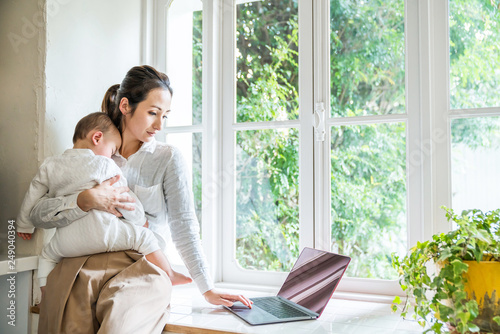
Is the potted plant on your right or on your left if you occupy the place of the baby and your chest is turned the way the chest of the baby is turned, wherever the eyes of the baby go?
on your right

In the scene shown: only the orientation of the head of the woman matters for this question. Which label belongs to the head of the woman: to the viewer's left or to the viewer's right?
to the viewer's right

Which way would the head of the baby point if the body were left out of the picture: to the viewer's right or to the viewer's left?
to the viewer's right

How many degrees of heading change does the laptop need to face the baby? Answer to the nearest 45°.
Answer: approximately 45° to its right

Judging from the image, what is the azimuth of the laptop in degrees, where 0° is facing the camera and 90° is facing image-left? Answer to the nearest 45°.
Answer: approximately 45°

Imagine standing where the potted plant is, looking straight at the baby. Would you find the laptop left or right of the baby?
right

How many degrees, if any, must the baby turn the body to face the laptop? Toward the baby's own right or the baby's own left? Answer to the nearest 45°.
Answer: approximately 45° to the baby's own right

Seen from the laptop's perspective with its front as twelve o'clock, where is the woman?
The woman is roughly at 1 o'clock from the laptop.

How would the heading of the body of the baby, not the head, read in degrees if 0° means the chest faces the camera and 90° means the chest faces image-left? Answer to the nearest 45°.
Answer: approximately 225°

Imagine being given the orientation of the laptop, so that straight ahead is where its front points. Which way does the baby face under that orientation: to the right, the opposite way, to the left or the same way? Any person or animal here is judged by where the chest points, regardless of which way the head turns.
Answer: the opposite way
